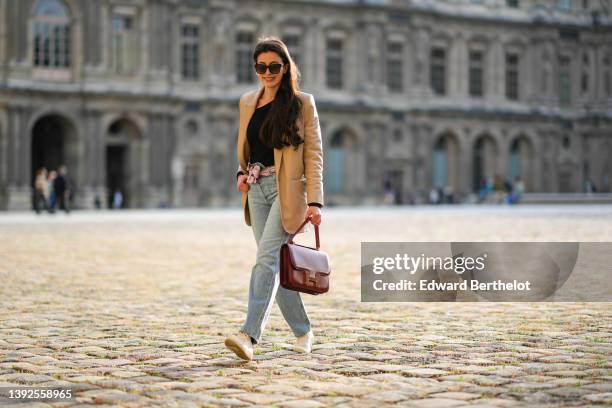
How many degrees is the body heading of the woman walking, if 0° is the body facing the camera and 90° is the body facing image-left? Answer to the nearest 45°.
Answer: approximately 45°
